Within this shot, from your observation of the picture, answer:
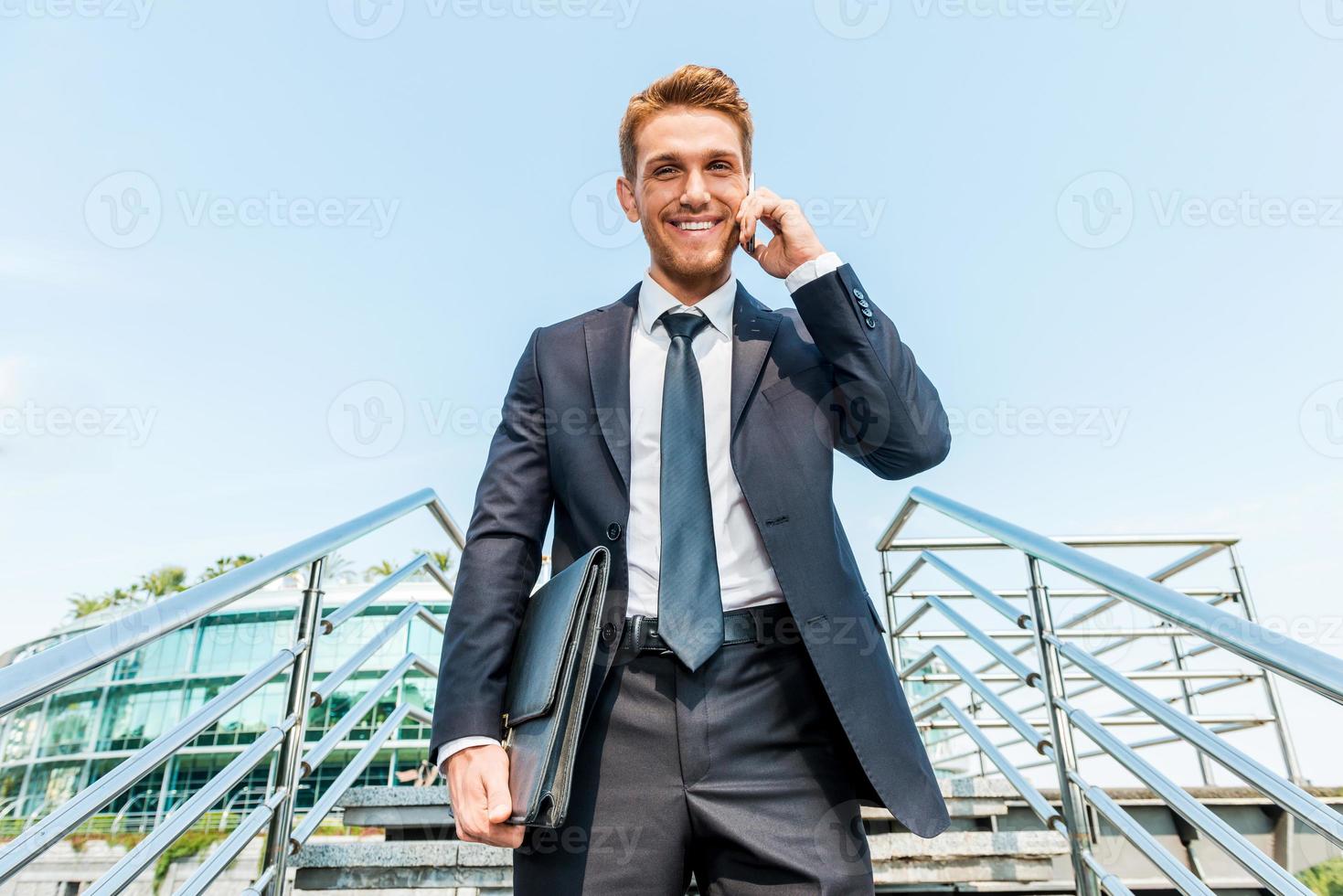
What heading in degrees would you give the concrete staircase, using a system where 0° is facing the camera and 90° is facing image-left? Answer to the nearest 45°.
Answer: approximately 0°

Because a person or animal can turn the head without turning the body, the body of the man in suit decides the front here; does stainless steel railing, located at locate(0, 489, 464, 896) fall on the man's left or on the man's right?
on the man's right

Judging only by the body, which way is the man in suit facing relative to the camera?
toward the camera

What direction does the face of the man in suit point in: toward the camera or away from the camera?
toward the camera

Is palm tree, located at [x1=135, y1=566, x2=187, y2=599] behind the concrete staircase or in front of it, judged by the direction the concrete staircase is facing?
behind

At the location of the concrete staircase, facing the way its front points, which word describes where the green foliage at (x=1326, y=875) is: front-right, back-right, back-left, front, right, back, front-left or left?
left
